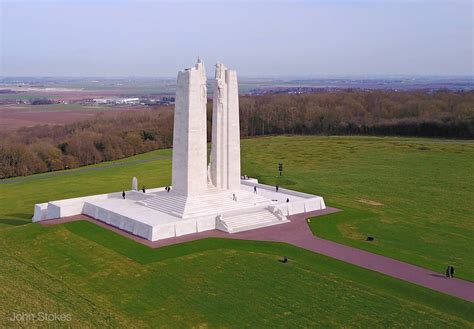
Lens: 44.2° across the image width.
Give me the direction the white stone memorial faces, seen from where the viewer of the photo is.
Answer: facing the viewer and to the right of the viewer
